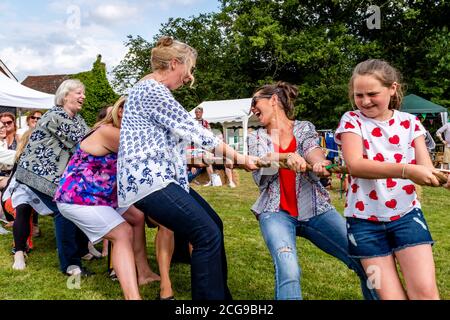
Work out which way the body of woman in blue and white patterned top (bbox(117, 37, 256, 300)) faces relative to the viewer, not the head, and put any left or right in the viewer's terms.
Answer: facing to the right of the viewer

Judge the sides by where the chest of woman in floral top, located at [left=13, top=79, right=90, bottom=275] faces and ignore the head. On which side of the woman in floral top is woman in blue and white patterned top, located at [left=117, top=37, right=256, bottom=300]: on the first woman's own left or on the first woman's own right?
on the first woman's own right

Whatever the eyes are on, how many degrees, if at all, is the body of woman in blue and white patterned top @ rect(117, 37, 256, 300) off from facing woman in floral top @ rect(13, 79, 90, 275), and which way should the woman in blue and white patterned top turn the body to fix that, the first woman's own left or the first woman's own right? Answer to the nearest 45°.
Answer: approximately 135° to the first woman's own left

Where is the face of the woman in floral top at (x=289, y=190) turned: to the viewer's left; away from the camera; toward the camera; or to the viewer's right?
to the viewer's left

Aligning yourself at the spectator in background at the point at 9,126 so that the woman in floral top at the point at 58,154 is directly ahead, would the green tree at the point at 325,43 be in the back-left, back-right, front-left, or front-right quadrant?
back-left

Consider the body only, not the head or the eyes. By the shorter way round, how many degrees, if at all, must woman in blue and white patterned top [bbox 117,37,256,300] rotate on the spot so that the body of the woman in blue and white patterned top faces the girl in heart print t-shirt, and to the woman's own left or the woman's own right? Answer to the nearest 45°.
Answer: approximately 45° to the woman's own right

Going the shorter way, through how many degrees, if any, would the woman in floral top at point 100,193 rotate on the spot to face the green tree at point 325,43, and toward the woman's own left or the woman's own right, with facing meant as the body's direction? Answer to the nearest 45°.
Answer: approximately 45° to the woman's own left

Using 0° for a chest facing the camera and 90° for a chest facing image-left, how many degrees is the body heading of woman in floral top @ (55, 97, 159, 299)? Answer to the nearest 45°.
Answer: approximately 270°

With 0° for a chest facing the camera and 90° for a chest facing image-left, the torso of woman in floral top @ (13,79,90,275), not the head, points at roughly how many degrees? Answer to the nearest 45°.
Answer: approximately 270°

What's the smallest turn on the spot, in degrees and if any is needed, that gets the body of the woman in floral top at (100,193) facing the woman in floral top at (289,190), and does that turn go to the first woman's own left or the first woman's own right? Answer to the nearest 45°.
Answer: approximately 45° to the first woman's own right

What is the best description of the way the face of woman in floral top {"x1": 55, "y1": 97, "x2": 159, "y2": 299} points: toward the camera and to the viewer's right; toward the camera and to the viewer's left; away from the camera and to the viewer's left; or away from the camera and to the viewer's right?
away from the camera and to the viewer's right

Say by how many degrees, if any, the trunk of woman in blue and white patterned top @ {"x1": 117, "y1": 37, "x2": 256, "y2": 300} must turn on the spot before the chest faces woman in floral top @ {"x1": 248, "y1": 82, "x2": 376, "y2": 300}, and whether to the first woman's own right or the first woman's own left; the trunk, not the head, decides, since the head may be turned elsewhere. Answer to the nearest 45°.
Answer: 0° — they already face them

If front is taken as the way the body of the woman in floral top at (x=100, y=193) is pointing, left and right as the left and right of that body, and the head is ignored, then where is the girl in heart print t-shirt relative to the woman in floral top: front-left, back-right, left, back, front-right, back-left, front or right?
front-right

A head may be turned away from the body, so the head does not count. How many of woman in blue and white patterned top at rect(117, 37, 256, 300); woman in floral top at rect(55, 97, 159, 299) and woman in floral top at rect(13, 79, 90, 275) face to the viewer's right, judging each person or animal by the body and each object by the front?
3
